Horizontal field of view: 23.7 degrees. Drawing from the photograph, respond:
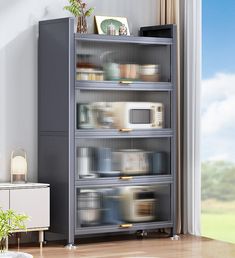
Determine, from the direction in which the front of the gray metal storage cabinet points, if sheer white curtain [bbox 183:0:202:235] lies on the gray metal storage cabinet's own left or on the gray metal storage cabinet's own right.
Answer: on the gray metal storage cabinet's own left

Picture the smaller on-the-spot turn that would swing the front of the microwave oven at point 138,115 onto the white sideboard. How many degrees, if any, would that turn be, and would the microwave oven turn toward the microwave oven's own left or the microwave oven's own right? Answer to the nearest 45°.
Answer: approximately 90° to the microwave oven's own right

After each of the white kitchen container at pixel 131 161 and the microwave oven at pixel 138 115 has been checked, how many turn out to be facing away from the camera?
0

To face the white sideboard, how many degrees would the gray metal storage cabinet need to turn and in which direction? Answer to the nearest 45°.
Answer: approximately 90° to its right

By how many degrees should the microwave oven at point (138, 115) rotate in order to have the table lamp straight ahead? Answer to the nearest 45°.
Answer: approximately 135° to its right

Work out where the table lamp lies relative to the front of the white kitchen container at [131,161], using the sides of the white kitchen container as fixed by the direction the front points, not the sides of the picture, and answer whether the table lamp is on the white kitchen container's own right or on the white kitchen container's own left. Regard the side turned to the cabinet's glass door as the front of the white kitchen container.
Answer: on the white kitchen container's own right

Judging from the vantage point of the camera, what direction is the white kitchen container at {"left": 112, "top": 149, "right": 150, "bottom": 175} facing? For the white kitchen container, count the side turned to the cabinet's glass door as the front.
facing the viewer and to the right of the viewer

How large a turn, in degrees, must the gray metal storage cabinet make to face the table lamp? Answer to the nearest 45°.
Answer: approximately 135° to its right

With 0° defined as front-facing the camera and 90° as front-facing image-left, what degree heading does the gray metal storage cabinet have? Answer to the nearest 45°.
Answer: approximately 315°

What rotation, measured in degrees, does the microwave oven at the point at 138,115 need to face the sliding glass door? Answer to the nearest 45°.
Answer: approximately 45° to its left
